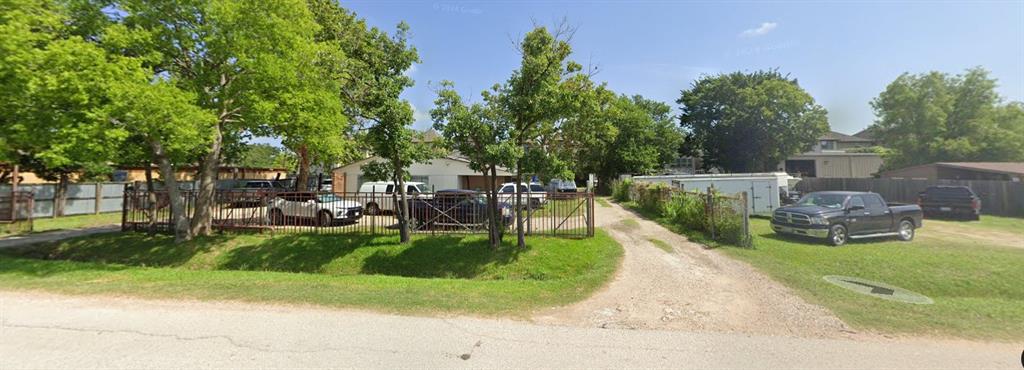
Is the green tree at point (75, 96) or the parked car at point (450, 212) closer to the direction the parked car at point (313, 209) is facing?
the parked car

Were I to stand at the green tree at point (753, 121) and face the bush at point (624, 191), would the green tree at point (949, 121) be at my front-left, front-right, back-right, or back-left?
back-left

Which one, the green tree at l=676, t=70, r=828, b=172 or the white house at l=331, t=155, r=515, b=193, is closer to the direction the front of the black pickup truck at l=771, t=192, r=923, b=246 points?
the white house

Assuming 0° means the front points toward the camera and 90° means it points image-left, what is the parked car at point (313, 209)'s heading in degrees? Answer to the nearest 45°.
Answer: approximately 315°

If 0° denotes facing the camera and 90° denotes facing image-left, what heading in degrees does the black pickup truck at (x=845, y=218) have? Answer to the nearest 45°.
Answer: approximately 45°

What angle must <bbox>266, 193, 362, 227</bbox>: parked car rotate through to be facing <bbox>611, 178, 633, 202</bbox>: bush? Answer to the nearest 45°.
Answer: approximately 45° to its left

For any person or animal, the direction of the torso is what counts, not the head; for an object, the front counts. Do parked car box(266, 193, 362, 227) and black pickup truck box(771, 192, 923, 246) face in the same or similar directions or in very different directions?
very different directions

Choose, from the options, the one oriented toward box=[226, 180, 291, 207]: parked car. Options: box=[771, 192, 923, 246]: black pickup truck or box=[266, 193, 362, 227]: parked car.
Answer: the black pickup truck

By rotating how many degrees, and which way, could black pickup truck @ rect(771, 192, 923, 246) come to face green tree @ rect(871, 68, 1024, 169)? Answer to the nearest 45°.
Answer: approximately 135° to its right

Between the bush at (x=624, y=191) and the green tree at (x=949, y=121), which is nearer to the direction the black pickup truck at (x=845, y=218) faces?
the bush
